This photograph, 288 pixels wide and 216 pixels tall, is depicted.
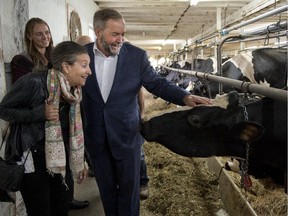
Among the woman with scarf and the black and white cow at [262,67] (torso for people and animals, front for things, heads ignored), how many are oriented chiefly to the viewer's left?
1

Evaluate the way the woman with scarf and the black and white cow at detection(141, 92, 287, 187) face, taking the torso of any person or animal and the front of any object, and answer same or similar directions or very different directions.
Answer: very different directions

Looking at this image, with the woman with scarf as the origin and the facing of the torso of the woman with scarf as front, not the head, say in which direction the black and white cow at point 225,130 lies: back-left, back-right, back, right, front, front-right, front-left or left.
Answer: front-left

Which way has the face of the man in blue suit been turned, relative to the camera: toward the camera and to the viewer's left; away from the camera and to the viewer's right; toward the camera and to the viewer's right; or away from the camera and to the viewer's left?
toward the camera and to the viewer's right

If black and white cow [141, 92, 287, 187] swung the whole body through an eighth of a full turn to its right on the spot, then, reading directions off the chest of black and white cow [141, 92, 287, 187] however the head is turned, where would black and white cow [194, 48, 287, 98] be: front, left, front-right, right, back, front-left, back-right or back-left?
front-right

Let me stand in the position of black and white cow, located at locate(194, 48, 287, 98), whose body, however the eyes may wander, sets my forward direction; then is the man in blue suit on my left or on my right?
on my left

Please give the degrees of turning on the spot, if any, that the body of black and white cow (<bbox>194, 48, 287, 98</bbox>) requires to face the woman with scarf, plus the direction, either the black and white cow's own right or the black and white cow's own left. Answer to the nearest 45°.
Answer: approximately 90° to the black and white cow's own left

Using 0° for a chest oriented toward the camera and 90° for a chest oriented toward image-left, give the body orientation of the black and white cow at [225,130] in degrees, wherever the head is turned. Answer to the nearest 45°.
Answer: approximately 90°

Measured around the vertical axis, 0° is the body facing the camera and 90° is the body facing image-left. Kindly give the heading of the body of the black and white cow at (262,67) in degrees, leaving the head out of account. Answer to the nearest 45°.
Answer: approximately 90°

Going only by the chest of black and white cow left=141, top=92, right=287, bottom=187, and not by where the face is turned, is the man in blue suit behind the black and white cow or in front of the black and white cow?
in front

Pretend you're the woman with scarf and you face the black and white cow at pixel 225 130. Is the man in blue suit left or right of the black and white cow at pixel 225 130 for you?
left

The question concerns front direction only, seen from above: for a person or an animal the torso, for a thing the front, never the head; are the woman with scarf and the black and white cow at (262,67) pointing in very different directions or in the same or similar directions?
very different directions

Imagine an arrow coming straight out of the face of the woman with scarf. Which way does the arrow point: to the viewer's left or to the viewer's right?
to the viewer's right

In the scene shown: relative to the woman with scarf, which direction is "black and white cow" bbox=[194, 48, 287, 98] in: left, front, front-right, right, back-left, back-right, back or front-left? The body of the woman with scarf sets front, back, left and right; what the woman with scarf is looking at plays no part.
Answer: left
